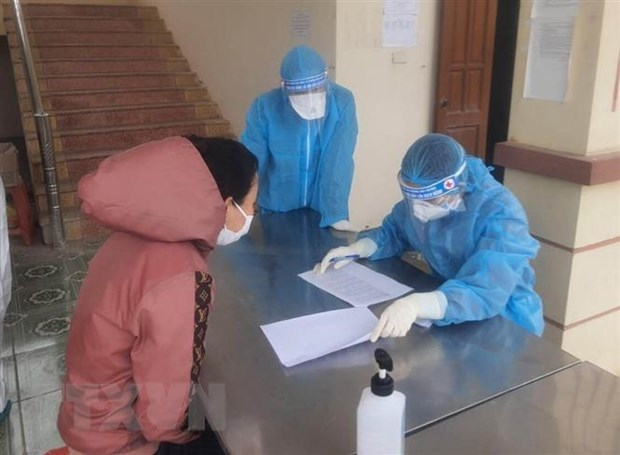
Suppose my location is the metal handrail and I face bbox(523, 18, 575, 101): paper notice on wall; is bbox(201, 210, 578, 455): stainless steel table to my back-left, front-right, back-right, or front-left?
front-right

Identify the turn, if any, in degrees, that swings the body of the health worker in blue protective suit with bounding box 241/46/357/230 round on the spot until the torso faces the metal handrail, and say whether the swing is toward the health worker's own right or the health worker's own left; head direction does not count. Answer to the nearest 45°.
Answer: approximately 135° to the health worker's own right

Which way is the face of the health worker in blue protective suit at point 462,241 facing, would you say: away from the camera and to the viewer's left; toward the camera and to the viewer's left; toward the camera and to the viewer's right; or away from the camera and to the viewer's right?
toward the camera and to the viewer's left

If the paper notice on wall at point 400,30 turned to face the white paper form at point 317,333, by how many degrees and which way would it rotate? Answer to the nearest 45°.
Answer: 0° — it already faces it

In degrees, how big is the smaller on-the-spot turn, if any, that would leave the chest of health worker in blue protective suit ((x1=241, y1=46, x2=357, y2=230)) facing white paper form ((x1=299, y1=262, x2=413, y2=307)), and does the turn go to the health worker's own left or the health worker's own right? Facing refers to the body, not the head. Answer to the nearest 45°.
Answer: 0° — they already face it

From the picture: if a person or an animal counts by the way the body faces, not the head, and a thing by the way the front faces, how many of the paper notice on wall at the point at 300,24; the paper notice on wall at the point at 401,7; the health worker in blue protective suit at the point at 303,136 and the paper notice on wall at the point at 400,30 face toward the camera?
4

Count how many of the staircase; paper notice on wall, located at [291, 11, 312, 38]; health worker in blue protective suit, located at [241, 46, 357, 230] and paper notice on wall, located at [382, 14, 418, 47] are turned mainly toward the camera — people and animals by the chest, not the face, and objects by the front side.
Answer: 4

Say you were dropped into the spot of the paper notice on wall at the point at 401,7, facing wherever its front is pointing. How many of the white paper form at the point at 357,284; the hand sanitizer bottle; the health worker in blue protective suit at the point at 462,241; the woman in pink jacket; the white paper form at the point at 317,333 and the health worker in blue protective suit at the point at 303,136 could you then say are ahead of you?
6

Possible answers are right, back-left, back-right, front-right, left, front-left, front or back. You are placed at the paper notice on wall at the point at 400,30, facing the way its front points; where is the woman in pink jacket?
front

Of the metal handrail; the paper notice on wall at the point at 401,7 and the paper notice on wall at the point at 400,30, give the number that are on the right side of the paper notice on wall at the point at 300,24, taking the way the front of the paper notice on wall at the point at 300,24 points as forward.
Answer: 1

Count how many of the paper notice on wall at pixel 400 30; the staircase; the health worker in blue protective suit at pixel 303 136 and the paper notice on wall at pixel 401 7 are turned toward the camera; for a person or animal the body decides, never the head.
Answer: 4

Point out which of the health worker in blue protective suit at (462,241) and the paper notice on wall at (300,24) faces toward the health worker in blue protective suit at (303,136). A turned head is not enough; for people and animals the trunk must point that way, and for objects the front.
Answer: the paper notice on wall

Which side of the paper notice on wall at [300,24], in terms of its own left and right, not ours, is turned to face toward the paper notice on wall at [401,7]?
left

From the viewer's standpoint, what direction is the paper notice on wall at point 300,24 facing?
toward the camera

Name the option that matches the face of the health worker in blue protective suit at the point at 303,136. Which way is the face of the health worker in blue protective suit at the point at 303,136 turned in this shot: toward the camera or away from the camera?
toward the camera

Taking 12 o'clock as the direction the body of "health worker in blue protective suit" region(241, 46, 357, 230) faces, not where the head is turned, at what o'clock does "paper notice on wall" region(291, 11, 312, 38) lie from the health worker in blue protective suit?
The paper notice on wall is roughly at 6 o'clock from the health worker in blue protective suit.

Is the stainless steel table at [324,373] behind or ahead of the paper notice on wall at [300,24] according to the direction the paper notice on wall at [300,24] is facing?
ahead

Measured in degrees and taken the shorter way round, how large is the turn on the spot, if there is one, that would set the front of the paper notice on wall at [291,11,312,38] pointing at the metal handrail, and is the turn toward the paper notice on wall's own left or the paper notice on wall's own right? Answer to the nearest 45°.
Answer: approximately 90° to the paper notice on wall's own right
